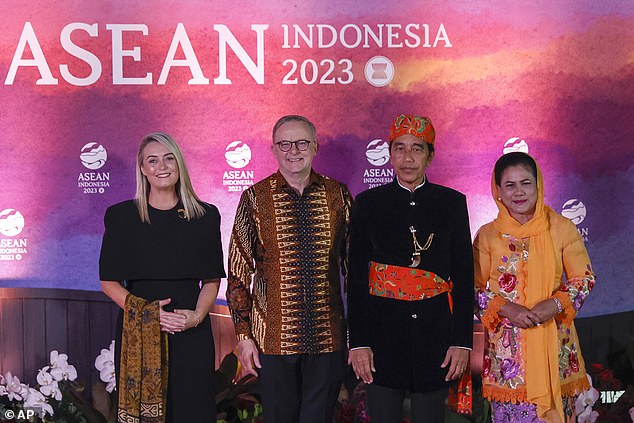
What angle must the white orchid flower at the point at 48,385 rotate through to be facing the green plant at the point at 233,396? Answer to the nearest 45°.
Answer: approximately 90° to its left

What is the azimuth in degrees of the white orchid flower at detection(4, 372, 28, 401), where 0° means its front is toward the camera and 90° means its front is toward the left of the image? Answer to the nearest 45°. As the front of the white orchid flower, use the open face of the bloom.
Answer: approximately 0°

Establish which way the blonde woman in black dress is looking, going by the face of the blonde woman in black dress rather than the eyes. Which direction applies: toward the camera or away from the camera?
toward the camera

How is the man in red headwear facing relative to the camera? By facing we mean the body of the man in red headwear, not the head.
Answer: toward the camera

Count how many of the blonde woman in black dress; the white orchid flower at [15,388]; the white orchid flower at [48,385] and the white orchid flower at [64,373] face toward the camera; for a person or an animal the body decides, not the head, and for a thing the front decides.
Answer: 4

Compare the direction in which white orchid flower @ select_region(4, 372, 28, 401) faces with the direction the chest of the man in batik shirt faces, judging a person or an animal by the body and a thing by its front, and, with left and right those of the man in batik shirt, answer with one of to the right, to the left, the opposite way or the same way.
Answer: the same way

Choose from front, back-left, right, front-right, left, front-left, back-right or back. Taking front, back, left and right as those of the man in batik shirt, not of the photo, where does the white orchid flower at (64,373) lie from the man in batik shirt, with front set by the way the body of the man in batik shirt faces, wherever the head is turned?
back-right

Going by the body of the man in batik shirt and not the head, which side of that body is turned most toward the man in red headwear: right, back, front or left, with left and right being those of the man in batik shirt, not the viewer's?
left

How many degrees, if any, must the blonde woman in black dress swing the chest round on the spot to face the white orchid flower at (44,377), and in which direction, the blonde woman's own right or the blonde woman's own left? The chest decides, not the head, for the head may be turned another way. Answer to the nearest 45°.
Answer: approximately 135° to the blonde woman's own right

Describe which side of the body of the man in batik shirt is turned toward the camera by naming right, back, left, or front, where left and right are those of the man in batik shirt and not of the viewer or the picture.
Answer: front

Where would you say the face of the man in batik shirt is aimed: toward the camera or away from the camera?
toward the camera

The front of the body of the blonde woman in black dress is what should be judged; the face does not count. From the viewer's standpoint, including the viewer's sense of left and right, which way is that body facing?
facing the viewer

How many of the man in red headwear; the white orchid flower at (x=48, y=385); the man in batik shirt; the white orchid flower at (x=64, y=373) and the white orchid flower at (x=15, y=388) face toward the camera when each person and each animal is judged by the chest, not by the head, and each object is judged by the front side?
5
